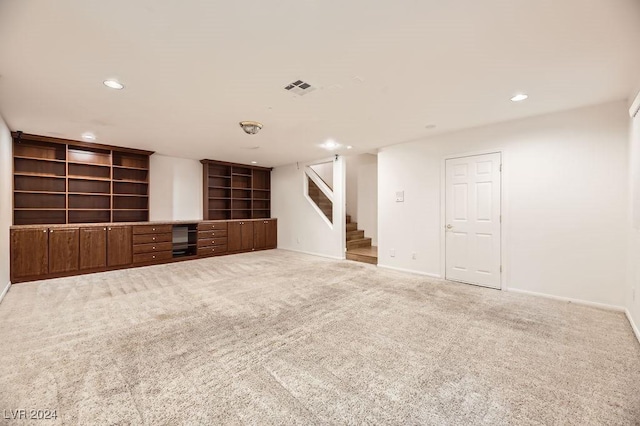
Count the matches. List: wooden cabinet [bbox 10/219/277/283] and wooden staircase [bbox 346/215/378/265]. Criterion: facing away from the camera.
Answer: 0

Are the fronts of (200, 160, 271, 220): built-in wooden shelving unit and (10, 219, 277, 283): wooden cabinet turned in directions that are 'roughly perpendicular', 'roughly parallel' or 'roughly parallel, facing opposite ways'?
roughly parallel

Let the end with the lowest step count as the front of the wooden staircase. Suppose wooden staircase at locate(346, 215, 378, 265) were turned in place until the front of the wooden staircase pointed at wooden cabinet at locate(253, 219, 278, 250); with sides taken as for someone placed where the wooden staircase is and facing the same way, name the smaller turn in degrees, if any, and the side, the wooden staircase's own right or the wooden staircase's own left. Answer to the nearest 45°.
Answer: approximately 135° to the wooden staircase's own right

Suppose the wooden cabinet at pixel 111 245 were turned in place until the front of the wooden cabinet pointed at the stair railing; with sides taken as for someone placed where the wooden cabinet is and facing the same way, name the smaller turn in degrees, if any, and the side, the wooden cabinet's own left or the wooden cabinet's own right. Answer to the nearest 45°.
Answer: approximately 45° to the wooden cabinet's own left

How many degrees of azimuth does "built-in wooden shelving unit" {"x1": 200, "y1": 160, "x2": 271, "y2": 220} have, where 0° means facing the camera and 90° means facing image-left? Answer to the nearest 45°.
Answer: approximately 315°

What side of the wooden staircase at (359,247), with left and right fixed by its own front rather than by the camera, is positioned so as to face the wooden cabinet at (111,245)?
right

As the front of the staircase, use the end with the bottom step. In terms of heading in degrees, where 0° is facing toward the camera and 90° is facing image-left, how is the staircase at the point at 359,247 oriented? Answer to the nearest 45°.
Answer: approximately 315°

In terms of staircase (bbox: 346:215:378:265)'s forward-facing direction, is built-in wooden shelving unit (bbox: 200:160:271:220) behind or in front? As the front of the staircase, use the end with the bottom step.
behind

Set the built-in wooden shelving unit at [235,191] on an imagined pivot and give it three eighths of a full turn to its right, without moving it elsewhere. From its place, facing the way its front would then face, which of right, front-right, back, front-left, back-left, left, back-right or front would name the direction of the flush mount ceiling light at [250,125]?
left

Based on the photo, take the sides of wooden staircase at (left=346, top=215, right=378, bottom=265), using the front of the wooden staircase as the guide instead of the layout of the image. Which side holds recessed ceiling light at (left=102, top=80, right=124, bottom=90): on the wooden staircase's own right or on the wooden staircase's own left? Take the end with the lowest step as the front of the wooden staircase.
on the wooden staircase's own right

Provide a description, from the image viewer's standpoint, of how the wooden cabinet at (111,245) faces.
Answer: facing the viewer and to the right of the viewer

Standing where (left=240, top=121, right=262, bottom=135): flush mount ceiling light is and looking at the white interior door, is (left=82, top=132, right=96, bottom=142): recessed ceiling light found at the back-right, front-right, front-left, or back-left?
back-left

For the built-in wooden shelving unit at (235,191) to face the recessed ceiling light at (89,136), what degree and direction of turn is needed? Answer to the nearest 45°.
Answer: approximately 90° to its right
